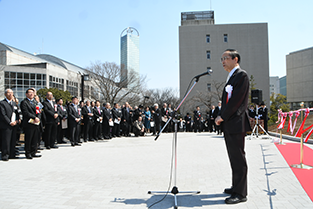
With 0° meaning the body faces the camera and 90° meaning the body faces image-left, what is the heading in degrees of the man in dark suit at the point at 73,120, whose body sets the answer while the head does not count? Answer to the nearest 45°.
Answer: approximately 315°

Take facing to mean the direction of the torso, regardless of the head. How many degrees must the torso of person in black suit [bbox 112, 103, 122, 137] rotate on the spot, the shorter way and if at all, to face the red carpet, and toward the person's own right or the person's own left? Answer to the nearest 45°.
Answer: approximately 45° to the person's own right

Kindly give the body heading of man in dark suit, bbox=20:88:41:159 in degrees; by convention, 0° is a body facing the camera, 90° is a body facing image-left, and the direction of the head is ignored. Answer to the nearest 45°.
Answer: approximately 315°

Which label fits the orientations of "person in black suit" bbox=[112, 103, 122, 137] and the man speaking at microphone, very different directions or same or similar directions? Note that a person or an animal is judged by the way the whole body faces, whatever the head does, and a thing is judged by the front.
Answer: very different directions
